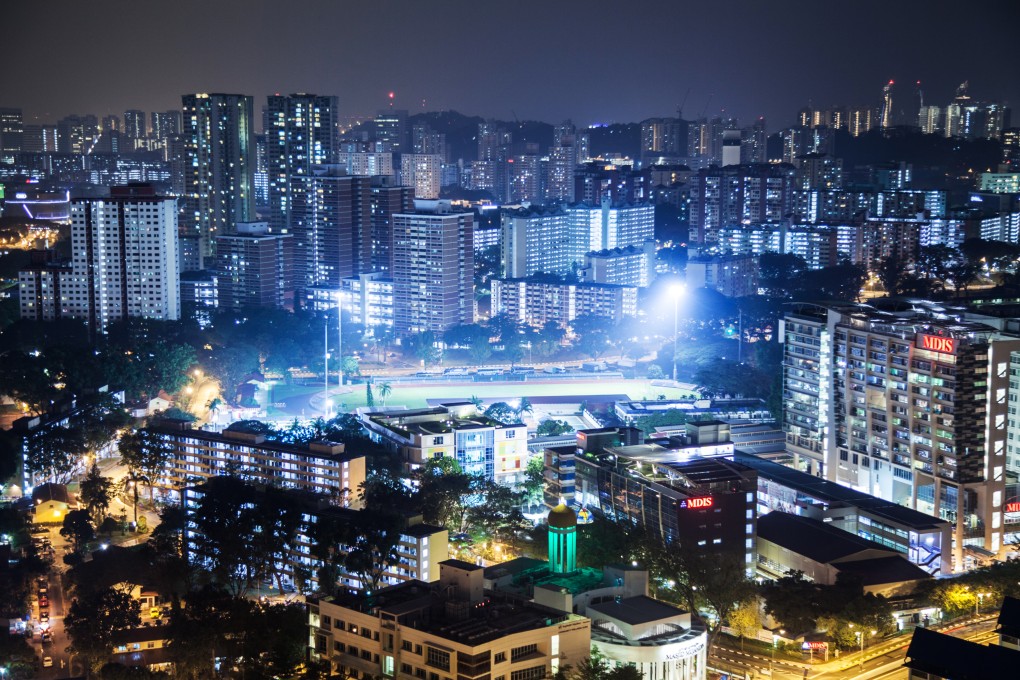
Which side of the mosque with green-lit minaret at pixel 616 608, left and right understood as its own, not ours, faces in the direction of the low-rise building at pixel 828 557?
left

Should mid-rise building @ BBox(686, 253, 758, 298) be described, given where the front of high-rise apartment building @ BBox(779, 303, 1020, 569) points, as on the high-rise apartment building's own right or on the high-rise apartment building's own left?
on the high-rise apartment building's own right

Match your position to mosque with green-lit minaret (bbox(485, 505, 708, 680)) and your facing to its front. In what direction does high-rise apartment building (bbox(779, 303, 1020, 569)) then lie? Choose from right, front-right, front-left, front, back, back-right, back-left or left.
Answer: left

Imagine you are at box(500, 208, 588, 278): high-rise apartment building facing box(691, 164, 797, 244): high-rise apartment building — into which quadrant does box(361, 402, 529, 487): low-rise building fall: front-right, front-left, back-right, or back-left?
back-right

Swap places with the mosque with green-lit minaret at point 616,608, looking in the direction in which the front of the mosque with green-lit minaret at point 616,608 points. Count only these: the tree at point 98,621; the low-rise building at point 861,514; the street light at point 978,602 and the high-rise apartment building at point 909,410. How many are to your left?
3

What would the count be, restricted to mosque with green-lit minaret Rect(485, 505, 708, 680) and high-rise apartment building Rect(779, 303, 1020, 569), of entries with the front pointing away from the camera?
0

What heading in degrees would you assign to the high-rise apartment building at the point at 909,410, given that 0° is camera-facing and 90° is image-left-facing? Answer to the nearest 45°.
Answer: approximately 45°

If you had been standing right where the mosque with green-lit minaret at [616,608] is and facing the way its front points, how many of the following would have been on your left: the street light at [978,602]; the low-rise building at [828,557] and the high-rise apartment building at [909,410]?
3

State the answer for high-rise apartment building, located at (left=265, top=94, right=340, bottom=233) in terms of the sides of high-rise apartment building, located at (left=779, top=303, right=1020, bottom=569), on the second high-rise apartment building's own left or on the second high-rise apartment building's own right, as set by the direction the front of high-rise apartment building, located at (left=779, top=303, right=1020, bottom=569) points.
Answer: on the second high-rise apartment building's own right

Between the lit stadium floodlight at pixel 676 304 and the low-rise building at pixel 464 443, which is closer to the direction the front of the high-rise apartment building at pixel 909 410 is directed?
the low-rise building

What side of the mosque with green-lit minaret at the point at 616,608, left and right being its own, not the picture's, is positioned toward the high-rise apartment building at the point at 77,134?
back

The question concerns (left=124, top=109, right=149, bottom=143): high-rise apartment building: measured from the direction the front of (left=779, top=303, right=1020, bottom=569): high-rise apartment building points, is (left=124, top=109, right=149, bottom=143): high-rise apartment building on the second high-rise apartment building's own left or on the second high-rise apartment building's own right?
on the second high-rise apartment building's own right

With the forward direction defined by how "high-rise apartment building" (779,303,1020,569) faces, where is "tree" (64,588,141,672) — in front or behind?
in front

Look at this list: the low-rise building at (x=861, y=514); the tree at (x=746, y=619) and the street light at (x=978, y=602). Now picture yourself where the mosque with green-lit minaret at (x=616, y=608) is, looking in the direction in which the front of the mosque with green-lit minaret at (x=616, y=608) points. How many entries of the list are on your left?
3

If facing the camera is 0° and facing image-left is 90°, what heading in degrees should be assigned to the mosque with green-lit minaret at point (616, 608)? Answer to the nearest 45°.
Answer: approximately 315°

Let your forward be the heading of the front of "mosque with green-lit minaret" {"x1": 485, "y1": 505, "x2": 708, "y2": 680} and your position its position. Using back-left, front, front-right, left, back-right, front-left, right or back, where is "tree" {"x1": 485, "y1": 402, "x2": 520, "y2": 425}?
back-left
